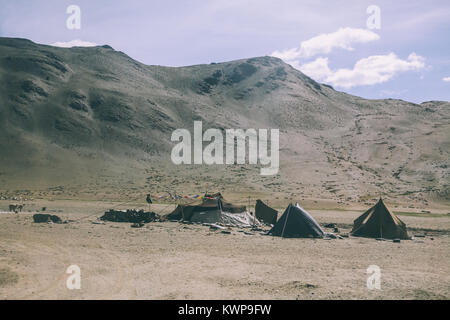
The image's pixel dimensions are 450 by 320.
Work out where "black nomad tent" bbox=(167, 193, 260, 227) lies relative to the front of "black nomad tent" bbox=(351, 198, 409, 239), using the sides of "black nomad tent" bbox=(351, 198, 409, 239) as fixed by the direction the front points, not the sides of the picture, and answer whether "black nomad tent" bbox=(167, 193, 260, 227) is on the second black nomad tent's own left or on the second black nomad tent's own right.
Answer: on the second black nomad tent's own right

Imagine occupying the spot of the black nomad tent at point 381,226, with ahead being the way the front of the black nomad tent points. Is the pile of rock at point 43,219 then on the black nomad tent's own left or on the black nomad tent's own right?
on the black nomad tent's own right

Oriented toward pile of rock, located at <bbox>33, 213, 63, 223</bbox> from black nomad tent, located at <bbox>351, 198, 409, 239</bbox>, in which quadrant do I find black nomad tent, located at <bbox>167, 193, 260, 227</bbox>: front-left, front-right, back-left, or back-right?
front-right

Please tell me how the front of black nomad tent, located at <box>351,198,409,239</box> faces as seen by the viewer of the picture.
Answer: facing the viewer

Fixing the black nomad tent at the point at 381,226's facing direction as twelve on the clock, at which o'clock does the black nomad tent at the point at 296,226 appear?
the black nomad tent at the point at 296,226 is roughly at 2 o'clock from the black nomad tent at the point at 381,226.

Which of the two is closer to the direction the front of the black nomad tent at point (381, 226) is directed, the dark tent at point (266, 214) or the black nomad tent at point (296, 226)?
the black nomad tent
